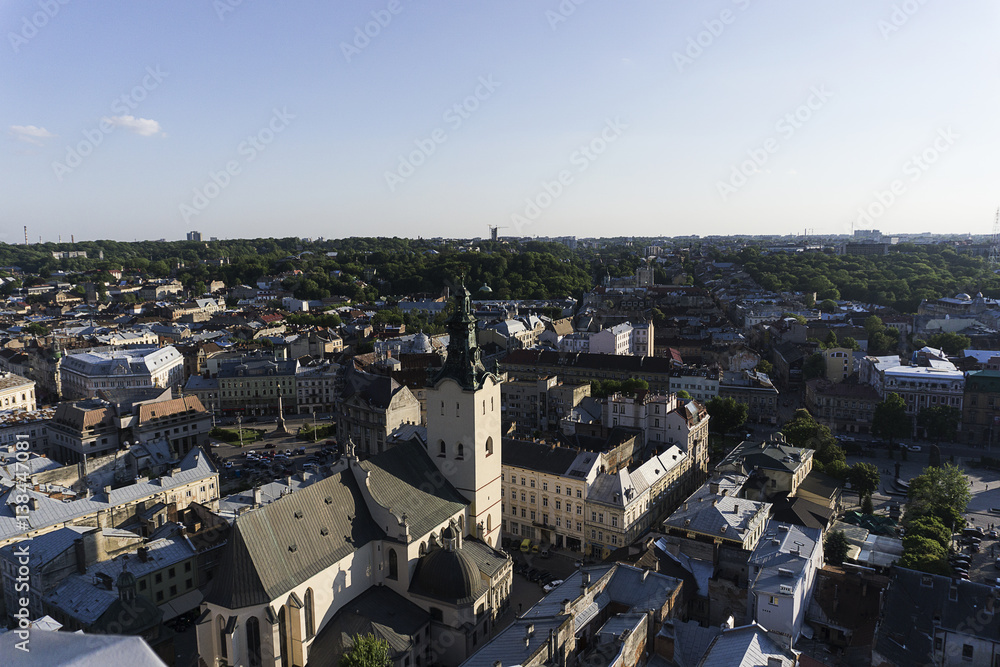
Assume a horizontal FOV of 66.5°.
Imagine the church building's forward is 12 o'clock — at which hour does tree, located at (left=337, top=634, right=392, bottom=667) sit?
The tree is roughly at 5 o'clock from the church building.

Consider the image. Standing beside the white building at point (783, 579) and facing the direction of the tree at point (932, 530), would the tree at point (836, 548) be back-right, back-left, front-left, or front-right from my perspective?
front-left

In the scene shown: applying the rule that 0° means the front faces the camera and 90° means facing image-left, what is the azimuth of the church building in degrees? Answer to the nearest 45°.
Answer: approximately 225°

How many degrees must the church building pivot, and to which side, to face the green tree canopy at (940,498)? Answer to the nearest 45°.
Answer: approximately 45° to its right

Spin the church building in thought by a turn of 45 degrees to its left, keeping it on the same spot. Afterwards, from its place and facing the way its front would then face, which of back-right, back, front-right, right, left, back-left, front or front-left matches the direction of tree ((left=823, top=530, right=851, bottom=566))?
right

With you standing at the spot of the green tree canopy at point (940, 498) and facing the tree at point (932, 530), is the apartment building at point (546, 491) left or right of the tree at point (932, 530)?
right

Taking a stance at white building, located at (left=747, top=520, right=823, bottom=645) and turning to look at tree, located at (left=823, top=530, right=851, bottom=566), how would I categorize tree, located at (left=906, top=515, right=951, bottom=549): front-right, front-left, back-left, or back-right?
front-right

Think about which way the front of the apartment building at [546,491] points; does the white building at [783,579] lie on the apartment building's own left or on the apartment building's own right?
on the apartment building's own left

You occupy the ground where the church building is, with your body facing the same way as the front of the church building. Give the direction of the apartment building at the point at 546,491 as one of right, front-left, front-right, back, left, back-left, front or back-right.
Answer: front

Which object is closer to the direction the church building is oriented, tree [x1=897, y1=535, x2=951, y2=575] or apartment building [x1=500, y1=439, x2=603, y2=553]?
the apartment building

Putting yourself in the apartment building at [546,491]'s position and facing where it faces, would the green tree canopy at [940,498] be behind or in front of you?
behind

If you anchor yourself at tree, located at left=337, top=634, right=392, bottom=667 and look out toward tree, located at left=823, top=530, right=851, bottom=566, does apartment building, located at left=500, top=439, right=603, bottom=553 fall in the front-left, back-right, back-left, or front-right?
front-left

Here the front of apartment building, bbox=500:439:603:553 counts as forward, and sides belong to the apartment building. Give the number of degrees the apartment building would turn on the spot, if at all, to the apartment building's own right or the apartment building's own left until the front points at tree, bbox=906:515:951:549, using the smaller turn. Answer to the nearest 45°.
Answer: approximately 135° to the apartment building's own left

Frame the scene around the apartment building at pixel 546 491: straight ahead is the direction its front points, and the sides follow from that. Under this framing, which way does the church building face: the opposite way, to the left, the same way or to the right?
the opposite way

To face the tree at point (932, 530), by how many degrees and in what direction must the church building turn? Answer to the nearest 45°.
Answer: approximately 45° to its right

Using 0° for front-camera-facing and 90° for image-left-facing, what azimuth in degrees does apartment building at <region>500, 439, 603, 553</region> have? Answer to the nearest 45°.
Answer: approximately 45°
